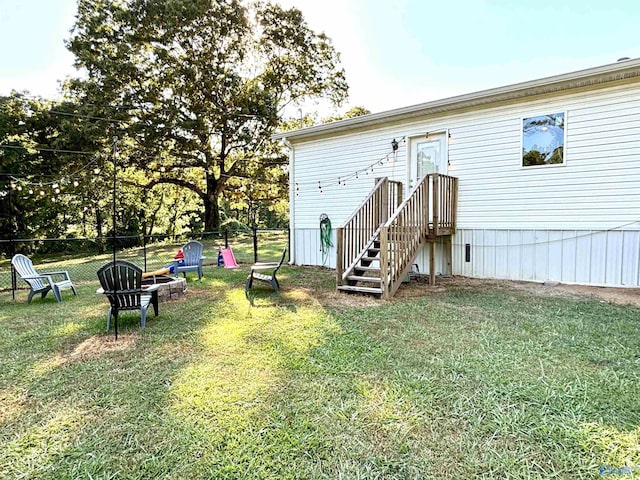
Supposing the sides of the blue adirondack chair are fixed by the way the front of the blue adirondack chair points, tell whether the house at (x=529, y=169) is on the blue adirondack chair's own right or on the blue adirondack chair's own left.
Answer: on the blue adirondack chair's own left

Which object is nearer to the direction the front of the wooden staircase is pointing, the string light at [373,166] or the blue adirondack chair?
the blue adirondack chair

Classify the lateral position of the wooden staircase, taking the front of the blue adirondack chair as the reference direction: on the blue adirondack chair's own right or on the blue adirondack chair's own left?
on the blue adirondack chair's own left

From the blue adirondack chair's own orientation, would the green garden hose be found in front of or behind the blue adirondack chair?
behind

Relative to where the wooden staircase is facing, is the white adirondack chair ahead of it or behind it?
ahead

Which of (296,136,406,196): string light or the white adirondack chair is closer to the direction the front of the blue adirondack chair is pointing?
the white adirondack chair

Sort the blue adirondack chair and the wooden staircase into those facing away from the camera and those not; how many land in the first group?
0

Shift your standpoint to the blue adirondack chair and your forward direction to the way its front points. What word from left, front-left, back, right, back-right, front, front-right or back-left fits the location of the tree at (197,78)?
back-right

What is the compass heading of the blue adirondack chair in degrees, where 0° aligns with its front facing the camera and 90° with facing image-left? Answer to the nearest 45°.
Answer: approximately 45°

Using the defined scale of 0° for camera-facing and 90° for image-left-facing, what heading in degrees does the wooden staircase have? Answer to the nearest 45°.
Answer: approximately 45°

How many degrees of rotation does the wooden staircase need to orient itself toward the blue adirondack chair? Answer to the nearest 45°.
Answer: approximately 45° to its right

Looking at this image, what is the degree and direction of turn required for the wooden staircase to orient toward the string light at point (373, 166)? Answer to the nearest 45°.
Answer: approximately 135° to its right
